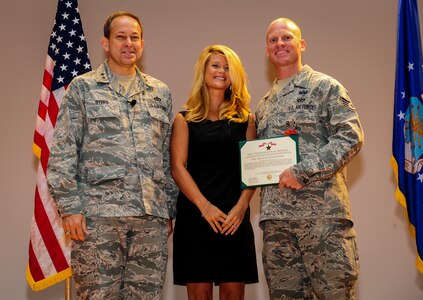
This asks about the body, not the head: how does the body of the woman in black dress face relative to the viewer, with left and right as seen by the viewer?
facing the viewer

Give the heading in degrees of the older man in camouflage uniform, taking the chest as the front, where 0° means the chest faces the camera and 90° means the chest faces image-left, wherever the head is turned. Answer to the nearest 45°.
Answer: approximately 315°

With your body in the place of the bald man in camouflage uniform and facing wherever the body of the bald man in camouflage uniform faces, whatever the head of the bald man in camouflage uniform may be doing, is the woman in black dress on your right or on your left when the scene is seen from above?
on your right

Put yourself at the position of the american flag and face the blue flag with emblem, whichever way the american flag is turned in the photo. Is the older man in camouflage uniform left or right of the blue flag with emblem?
right

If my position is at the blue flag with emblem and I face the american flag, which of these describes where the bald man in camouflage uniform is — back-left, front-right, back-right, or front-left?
front-left

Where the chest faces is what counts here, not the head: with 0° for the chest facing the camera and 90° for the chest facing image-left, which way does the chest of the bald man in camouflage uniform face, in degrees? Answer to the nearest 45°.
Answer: approximately 45°

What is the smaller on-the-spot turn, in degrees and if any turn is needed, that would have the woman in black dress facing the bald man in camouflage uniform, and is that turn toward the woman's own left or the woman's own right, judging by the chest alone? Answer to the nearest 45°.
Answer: approximately 45° to the woman's own left

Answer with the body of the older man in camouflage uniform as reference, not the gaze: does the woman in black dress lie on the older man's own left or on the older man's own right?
on the older man's own left

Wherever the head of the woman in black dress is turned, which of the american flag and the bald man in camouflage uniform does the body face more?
the bald man in camouflage uniform

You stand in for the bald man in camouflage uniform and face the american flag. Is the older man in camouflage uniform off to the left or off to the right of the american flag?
left

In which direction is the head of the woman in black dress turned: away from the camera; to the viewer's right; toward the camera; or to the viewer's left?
toward the camera

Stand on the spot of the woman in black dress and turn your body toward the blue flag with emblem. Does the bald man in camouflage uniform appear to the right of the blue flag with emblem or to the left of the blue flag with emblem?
right

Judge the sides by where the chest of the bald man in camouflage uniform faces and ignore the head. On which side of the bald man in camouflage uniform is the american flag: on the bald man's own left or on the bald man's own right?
on the bald man's own right

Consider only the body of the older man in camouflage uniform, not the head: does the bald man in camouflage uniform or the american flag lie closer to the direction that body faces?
the bald man in camouflage uniform

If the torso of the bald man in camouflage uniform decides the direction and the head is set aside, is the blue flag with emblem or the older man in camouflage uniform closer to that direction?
the older man in camouflage uniform
